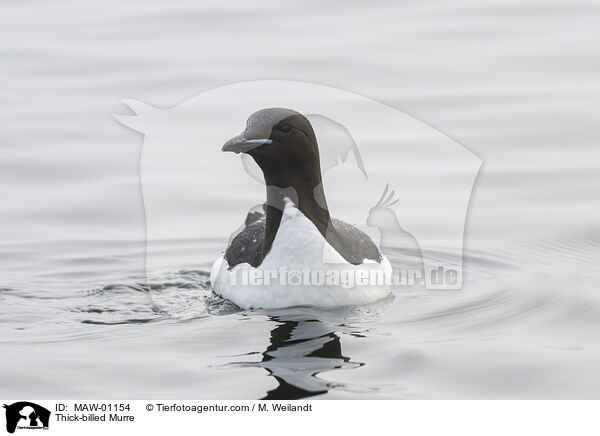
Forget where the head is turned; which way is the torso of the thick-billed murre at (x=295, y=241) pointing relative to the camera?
toward the camera
